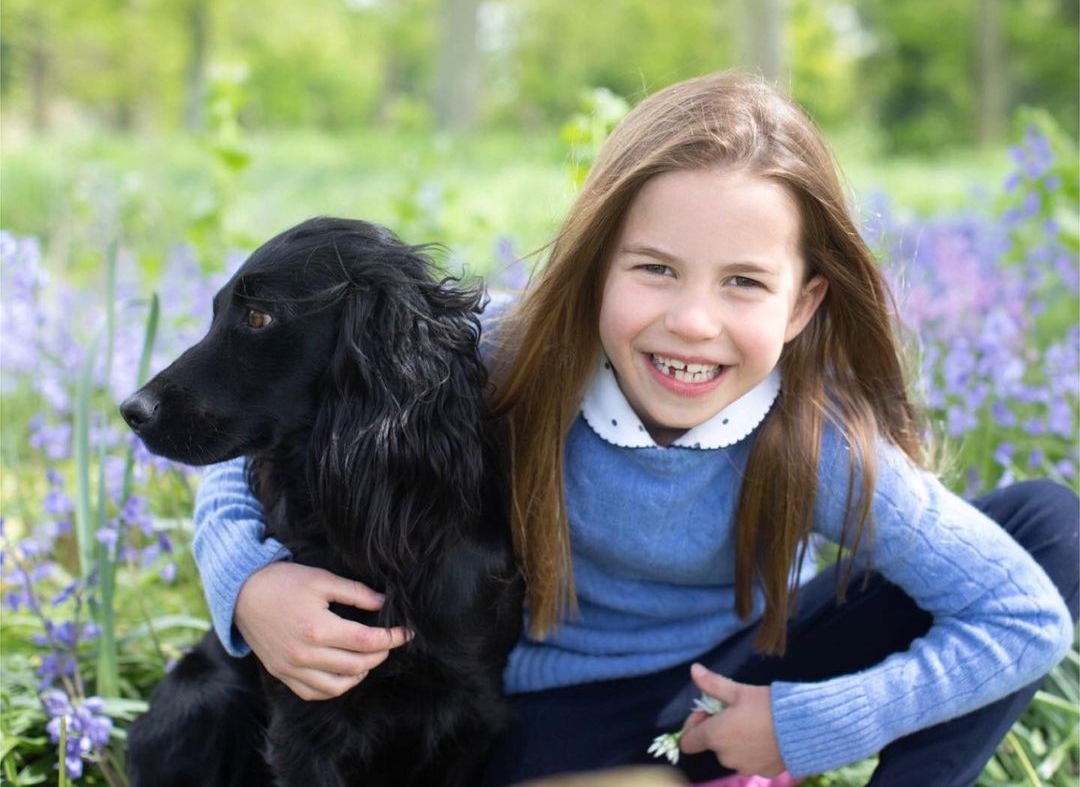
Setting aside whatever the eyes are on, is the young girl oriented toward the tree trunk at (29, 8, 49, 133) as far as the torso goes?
no

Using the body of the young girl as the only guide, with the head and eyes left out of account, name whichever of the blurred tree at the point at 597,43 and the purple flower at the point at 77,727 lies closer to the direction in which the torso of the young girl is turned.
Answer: the purple flower

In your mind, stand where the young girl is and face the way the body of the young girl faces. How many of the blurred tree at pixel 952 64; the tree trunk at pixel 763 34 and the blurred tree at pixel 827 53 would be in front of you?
0

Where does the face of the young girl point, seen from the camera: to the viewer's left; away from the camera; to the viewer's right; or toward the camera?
toward the camera

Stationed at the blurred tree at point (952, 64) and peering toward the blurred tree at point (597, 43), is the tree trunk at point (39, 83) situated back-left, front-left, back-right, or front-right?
front-left

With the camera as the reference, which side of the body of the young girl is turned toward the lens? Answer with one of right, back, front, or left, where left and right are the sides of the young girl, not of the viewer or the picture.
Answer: front

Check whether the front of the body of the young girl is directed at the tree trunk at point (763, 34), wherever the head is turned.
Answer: no

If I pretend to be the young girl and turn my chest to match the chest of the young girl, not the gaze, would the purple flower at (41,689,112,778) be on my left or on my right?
on my right

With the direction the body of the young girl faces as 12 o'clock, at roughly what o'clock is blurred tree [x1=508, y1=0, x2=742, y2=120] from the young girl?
The blurred tree is roughly at 6 o'clock from the young girl.

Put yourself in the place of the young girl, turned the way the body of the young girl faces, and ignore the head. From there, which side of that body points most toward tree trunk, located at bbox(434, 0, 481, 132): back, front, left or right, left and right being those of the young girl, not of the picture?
back

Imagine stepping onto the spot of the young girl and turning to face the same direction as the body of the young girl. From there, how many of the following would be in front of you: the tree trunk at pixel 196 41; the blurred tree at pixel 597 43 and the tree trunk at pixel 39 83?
0

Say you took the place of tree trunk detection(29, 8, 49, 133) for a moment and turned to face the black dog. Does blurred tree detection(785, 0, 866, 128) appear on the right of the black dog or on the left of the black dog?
left

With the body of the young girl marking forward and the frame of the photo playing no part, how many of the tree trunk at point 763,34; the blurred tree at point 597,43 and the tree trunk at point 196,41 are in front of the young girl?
0

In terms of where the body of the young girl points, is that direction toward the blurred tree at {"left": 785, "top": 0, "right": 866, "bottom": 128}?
no
